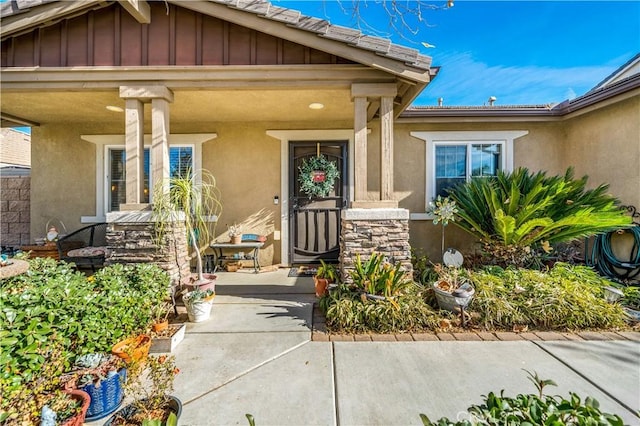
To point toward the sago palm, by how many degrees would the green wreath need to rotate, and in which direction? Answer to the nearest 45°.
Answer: approximately 45° to its left

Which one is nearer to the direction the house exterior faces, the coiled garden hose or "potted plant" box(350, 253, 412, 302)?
the potted plant

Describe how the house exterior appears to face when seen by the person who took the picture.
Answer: facing the viewer

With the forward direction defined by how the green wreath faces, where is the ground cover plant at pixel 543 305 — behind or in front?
in front

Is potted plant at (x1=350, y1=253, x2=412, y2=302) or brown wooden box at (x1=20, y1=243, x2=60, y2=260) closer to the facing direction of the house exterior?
the potted plant

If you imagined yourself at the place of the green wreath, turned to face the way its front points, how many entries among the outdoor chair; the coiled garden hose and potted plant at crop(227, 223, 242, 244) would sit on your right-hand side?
2

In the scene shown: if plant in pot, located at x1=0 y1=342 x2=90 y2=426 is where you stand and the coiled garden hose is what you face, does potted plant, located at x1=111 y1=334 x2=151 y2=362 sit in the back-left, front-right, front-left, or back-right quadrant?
front-left

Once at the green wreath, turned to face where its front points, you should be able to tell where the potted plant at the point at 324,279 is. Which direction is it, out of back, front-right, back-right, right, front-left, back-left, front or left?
front

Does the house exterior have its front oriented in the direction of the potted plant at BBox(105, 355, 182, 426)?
yes

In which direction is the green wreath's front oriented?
toward the camera

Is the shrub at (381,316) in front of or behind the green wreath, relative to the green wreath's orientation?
in front
